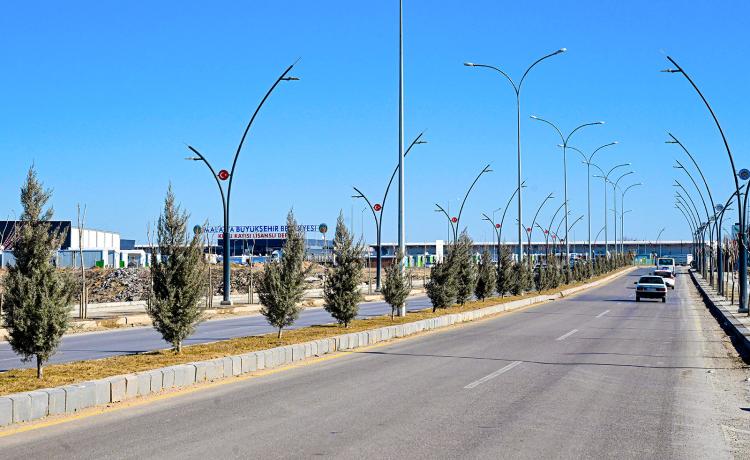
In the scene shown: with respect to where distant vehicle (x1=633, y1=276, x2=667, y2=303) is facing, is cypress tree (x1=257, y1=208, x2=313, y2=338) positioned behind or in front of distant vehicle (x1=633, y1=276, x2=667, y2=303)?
behind

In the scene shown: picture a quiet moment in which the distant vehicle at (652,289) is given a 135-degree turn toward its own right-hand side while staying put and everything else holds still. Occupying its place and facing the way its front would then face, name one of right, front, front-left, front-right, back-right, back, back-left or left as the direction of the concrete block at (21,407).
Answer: front-right

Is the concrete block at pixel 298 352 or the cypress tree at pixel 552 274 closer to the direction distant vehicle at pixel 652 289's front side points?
the cypress tree

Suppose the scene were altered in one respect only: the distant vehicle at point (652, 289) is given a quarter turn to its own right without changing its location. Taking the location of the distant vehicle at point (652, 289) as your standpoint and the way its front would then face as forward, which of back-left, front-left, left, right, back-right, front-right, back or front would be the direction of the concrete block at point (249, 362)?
right

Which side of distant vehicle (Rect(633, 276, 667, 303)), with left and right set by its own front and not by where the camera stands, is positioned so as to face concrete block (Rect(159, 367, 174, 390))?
back

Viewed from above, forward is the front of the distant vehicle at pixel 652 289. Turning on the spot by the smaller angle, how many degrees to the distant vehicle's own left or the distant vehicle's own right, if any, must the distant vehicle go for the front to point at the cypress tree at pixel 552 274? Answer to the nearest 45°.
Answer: approximately 45° to the distant vehicle's own left

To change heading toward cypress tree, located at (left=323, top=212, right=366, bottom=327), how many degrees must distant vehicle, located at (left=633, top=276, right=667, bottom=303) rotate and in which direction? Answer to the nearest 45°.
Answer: approximately 180°

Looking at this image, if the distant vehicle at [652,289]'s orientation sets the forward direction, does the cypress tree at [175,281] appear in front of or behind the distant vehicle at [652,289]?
behind

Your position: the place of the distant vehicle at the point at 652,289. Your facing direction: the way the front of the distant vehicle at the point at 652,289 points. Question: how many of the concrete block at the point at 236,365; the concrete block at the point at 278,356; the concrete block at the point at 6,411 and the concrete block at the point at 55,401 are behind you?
4

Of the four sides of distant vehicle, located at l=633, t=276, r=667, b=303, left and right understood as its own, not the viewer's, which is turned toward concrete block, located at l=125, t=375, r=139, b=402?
back

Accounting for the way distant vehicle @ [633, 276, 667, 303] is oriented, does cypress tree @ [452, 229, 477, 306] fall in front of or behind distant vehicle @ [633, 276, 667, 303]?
behind

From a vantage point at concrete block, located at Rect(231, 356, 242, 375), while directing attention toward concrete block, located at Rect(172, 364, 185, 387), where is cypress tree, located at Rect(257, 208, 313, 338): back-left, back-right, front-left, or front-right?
back-right

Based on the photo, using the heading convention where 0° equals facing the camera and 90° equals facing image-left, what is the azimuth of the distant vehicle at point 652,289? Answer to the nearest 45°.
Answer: approximately 180°

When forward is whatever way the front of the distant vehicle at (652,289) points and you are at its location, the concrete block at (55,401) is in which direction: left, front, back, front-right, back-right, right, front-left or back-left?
back

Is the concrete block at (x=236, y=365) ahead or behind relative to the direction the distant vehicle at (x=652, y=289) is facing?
behind

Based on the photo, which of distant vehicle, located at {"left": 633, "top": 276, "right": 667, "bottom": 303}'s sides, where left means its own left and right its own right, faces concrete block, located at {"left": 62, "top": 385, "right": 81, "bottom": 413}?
back
